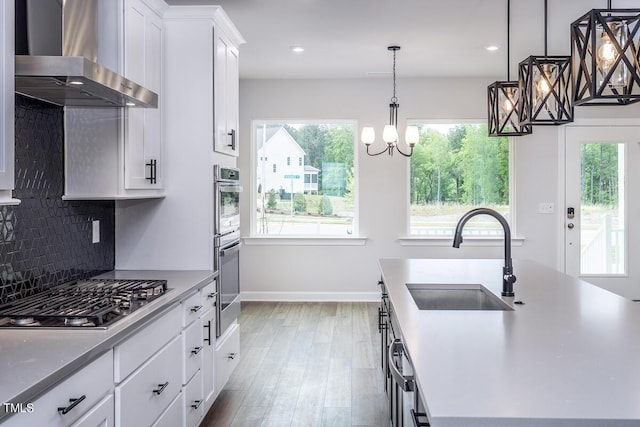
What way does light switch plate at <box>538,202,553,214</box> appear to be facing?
toward the camera

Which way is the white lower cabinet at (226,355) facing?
to the viewer's right

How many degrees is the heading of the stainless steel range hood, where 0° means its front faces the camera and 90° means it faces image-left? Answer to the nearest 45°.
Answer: approximately 315°

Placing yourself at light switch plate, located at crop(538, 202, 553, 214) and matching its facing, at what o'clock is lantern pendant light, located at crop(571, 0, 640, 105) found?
The lantern pendant light is roughly at 12 o'clock from the light switch plate.

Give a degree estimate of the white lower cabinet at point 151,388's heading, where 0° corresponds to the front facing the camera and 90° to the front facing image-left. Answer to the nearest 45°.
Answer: approximately 315°

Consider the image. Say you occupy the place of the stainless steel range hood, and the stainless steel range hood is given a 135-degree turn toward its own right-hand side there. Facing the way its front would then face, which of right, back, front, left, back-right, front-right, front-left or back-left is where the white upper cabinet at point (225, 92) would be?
back-right

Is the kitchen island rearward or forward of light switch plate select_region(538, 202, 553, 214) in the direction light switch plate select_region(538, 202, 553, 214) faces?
forward

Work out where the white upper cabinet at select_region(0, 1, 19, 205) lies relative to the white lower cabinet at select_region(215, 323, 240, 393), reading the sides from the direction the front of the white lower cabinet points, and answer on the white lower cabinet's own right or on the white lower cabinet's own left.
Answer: on the white lower cabinet's own right

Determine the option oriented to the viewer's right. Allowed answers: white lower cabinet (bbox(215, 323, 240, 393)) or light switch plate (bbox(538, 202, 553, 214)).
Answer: the white lower cabinet

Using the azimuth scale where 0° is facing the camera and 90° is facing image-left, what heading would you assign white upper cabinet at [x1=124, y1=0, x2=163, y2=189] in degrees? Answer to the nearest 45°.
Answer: approximately 315°

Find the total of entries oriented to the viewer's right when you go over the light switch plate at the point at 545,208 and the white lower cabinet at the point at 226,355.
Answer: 1
